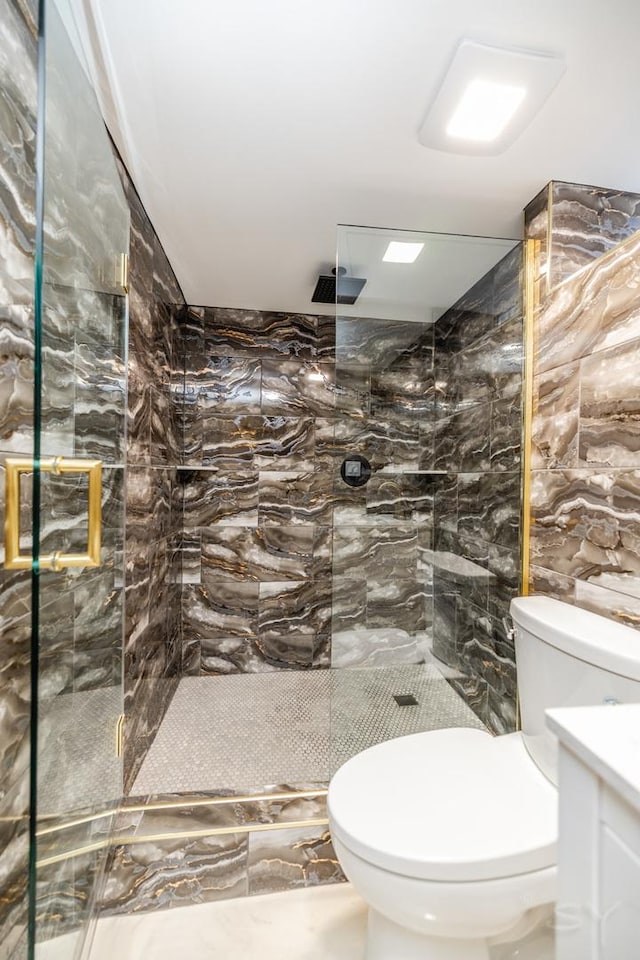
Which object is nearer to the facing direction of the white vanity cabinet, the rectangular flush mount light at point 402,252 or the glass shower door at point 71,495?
the glass shower door

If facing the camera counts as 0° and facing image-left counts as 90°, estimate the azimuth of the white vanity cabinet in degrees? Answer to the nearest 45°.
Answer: approximately 45°

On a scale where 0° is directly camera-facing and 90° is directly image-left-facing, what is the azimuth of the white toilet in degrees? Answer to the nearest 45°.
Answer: approximately 45°

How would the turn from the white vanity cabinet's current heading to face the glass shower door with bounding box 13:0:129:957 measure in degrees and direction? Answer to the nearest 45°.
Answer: approximately 45° to its right
